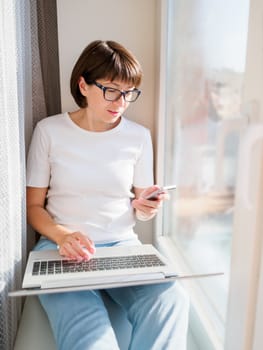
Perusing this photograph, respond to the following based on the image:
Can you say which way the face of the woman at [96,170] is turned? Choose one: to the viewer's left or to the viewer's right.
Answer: to the viewer's right

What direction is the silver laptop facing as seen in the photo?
away from the camera
